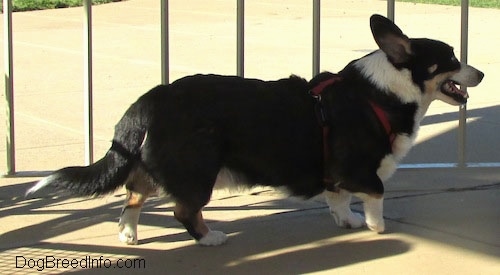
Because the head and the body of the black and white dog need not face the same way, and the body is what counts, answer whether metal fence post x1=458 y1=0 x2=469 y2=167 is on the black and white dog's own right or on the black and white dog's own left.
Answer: on the black and white dog's own left

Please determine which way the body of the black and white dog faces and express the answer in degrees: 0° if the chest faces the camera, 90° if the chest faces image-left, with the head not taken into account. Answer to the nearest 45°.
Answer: approximately 270°

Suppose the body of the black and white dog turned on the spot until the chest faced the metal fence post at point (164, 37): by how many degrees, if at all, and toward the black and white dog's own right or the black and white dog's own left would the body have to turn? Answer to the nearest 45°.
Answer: approximately 135° to the black and white dog's own left

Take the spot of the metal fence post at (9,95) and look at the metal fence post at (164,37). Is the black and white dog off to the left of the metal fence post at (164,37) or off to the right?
right

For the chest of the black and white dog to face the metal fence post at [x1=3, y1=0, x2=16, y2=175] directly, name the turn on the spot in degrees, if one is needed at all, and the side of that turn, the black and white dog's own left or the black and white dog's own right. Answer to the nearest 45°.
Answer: approximately 135° to the black and white dog's own left
